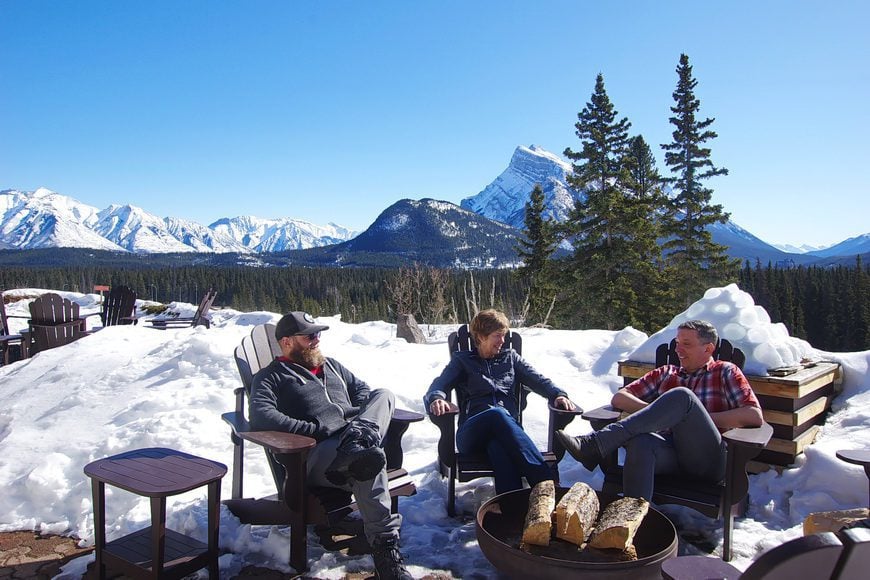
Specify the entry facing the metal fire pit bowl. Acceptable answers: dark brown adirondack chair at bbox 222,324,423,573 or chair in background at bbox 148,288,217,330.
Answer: the dark brown adirondack chair

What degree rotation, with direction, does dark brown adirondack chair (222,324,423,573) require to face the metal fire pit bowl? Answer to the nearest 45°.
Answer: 0° — it already faces it

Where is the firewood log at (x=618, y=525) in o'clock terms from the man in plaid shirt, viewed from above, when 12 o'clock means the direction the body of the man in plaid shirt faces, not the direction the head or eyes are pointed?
The firewood log is roughly at 11 o'clock from the man in plaid shirt.

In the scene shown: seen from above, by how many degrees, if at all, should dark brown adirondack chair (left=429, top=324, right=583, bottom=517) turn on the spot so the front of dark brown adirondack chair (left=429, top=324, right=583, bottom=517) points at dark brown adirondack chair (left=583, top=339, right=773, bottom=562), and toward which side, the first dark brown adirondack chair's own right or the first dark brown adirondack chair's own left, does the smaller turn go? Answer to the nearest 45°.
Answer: approximately 90° to the first dark brown adirondack chair's own left

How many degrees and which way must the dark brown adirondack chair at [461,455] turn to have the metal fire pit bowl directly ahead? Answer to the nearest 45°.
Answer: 0° — it already faces it

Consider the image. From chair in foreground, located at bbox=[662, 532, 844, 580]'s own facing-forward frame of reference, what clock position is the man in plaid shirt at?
The man in plaid shirt is roughly at 1 o'clock from the chair in foreground.

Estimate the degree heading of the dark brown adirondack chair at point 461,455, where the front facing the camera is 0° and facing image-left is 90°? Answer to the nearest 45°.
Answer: approximately 0°
